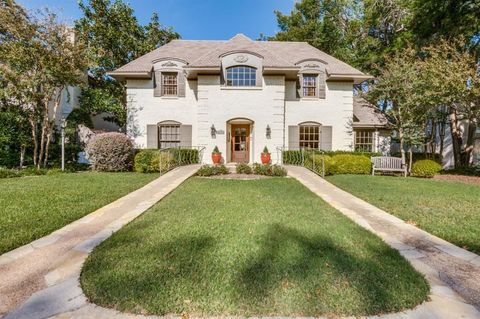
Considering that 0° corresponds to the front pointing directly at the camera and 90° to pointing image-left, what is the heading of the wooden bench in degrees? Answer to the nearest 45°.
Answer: approximately 0°

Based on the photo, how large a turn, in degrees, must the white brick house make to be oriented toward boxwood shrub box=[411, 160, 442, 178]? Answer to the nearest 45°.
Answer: approximately 90° to its left

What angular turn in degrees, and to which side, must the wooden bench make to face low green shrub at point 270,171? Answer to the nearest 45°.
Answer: approximately 45° to its right

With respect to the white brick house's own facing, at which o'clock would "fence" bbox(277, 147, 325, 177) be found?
The fence is roughly at 10 o'clock from the white brick house.

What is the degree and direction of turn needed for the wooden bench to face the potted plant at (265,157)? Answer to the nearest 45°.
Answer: approximately 90° to its right

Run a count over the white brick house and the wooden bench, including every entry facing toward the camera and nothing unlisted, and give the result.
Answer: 2

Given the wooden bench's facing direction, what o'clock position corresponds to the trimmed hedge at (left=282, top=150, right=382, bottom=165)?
The trimmed hedge is roughly at 3 o'clock from the wooden bench.

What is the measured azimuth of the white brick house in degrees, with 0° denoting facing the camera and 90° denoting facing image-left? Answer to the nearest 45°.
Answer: approximately 0°

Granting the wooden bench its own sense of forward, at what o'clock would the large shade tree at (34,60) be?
The large shade tree is roughly at 2 o'clock from the wooden bench.

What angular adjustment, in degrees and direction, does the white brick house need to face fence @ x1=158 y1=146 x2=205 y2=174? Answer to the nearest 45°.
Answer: approximately 45° to its right

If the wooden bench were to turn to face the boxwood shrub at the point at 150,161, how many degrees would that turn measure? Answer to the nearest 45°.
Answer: approximately 45° to its right

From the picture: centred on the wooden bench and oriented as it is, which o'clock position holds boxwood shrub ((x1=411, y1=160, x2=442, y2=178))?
The boxwood shrub is roughly at 8 o'clock from the wooden bench.

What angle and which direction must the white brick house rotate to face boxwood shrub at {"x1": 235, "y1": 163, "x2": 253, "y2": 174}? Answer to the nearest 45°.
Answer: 0° — it already faces it
